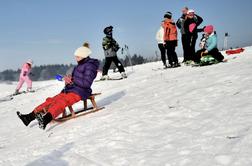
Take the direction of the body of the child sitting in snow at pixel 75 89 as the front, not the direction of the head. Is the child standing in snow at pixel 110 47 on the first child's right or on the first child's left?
on the first child's right

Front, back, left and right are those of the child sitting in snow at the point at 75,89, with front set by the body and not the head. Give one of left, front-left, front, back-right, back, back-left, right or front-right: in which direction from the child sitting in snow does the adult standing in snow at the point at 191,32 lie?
back-right

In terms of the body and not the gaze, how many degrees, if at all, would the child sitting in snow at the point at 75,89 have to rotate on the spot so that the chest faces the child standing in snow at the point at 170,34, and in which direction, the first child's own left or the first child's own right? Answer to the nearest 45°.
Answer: approximately 135° to the first child's own right

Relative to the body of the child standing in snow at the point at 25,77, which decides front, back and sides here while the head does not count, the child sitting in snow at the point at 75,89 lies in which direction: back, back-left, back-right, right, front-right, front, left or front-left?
right

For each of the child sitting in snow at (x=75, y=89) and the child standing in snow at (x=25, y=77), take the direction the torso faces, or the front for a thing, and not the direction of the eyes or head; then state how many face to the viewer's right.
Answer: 1

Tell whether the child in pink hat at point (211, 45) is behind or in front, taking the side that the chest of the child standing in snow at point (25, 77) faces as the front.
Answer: in front

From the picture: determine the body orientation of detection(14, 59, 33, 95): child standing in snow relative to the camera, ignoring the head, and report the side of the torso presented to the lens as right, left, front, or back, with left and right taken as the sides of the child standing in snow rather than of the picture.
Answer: right

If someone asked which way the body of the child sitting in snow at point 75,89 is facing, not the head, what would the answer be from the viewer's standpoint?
to the viewer's left

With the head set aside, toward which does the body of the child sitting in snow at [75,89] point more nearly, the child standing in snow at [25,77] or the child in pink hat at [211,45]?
the child standing in snow
